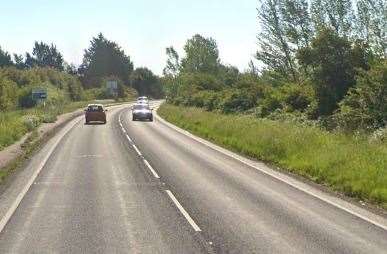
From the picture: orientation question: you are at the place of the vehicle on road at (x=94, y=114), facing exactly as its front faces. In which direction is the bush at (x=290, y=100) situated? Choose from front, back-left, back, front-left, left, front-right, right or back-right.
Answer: back-right

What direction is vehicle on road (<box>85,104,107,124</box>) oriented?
away from the camera

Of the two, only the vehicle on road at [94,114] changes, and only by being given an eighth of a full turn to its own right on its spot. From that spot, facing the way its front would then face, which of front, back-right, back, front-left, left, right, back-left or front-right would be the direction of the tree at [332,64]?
right
